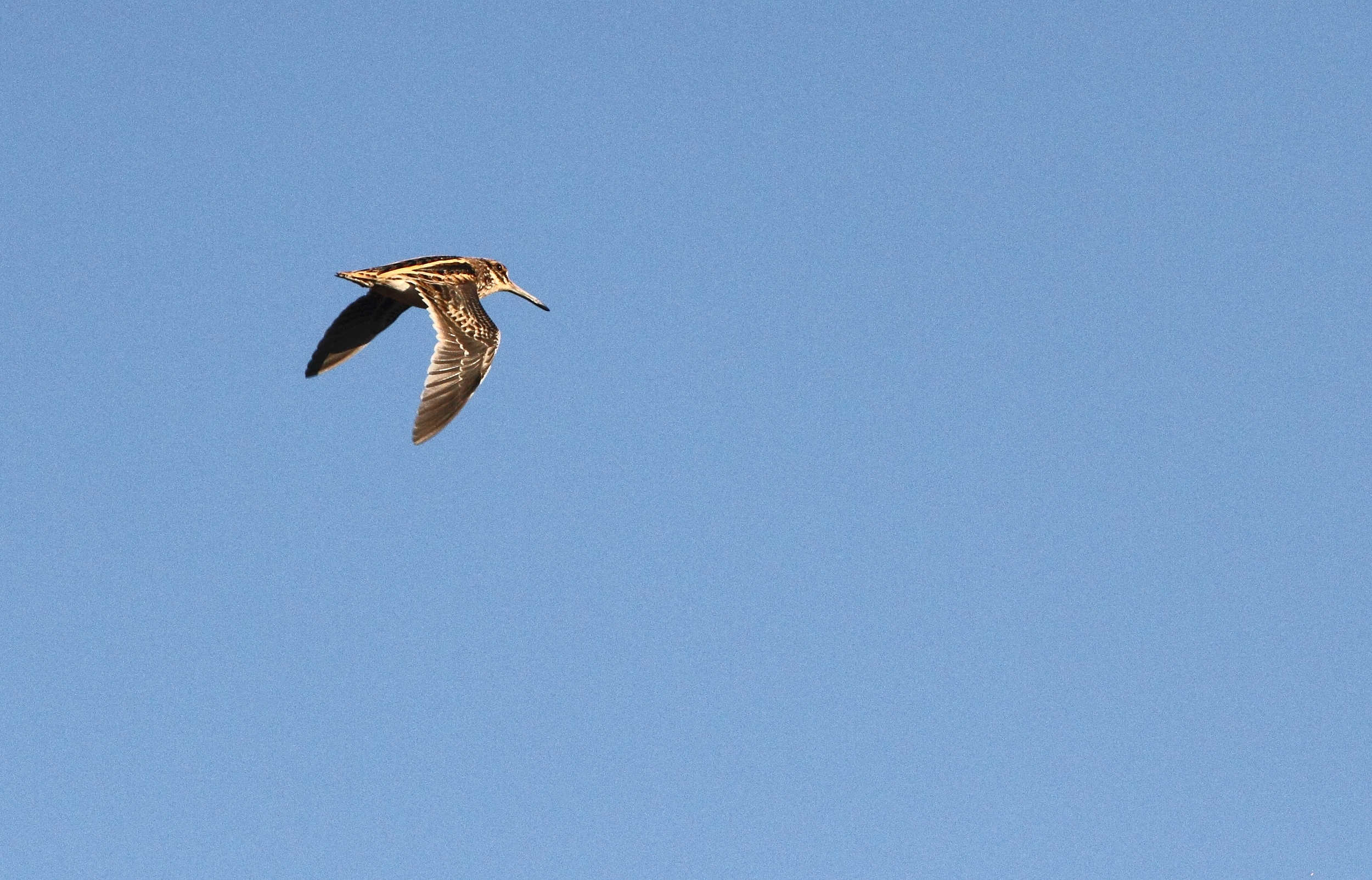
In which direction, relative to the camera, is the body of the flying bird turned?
to the viewer's right
